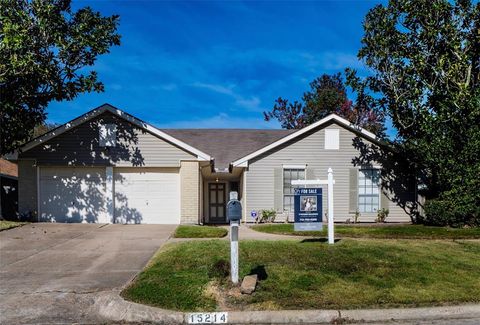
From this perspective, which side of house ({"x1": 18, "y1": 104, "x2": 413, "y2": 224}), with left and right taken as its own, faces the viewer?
front

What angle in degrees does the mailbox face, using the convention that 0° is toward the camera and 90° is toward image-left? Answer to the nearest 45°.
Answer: approximately 0°

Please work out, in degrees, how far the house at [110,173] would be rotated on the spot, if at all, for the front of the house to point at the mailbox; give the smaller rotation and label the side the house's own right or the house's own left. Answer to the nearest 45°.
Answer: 0° — it already faces it

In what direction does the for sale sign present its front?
toward the camera

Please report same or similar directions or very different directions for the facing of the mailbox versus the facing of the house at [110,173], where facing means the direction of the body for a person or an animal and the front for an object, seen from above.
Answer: same or similar directions

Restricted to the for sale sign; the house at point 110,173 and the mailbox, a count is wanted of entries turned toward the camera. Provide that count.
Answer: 3

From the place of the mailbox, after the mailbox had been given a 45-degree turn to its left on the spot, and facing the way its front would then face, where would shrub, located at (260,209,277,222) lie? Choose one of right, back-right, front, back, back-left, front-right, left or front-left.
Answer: back-left

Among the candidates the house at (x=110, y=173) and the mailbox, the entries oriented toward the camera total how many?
2

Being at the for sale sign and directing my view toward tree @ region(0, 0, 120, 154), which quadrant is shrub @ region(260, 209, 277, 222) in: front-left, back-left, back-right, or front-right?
front-right

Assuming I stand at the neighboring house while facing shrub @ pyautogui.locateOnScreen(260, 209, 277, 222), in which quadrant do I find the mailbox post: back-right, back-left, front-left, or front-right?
front-right

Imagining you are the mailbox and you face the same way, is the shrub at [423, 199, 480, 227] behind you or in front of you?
behind
